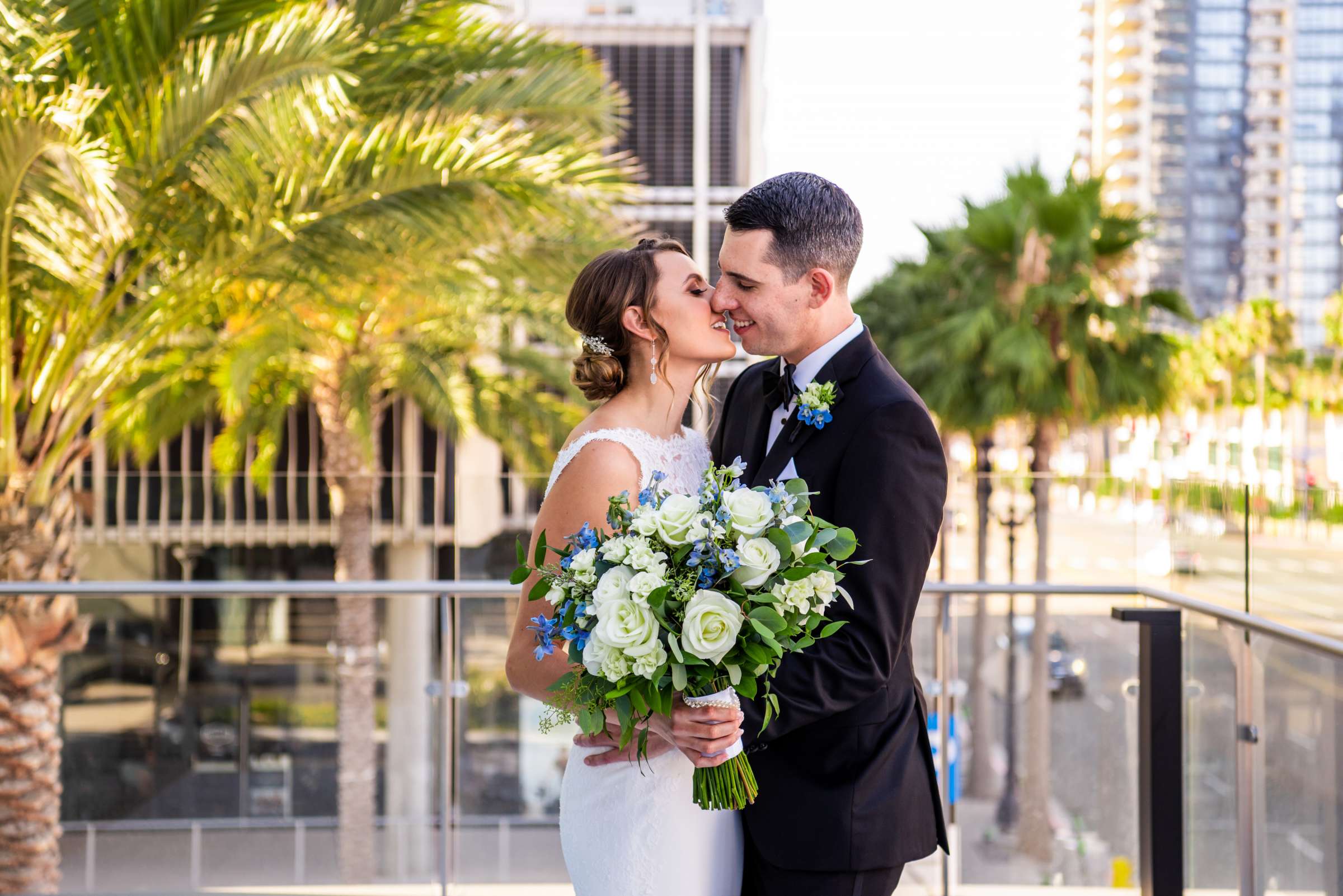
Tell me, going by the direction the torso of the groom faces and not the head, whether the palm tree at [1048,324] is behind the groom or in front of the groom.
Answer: behind

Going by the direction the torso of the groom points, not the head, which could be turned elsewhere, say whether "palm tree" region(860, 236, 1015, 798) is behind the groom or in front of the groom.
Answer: behind

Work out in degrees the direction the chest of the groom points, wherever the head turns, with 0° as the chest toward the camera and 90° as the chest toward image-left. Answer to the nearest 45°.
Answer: approximately 45°

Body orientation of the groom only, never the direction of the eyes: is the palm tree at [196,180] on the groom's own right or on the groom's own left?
on the groom's own right

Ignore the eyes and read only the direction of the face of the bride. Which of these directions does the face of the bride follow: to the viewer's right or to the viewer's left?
to the viewer's right

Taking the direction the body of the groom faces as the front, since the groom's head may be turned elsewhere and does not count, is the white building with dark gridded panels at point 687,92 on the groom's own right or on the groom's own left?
on the groom's own right
